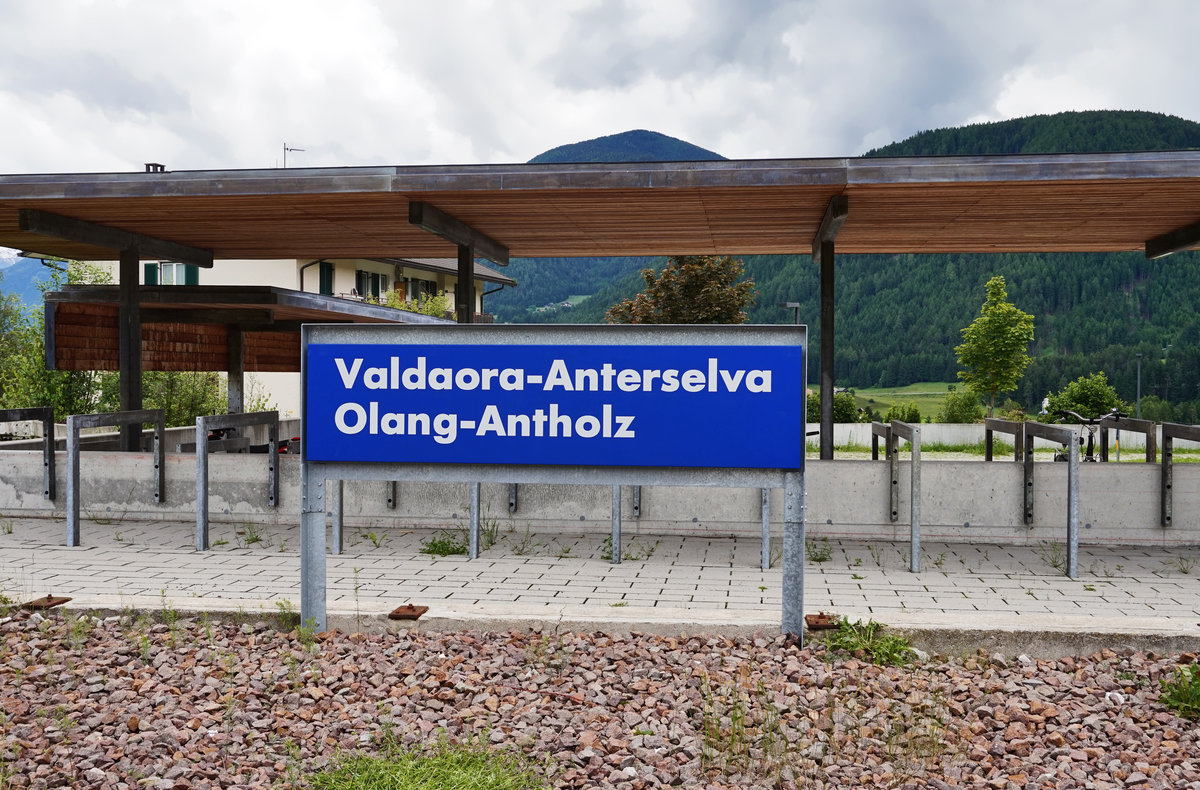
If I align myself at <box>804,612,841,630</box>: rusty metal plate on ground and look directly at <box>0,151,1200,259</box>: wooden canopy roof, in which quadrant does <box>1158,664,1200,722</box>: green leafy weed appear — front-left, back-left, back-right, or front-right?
back-right

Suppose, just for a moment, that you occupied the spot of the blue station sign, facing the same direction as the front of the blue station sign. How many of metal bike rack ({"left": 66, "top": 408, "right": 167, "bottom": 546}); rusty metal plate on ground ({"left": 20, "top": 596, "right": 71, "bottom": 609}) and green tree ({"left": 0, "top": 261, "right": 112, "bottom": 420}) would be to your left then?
0

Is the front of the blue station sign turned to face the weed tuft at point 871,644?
no

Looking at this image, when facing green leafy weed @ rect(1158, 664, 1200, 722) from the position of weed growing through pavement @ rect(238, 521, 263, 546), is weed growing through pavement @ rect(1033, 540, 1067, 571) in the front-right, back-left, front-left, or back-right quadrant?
front-left

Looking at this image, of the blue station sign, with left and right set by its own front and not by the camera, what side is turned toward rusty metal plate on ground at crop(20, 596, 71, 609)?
right

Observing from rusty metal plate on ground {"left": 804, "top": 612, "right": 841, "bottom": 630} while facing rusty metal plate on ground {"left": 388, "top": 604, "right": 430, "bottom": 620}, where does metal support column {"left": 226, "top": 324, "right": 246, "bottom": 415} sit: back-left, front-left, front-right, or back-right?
front-right

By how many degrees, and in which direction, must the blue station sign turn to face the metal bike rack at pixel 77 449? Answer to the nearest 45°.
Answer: approximately 135° to its right

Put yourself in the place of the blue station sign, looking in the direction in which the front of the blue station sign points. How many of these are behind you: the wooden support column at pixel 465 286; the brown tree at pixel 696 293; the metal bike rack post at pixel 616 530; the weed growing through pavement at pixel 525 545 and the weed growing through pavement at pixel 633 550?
5

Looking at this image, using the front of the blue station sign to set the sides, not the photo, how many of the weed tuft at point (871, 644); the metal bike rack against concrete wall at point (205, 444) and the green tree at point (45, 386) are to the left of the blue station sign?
1

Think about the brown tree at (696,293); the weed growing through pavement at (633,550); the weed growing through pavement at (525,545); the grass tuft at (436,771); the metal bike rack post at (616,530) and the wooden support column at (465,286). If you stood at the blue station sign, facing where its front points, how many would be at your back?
5

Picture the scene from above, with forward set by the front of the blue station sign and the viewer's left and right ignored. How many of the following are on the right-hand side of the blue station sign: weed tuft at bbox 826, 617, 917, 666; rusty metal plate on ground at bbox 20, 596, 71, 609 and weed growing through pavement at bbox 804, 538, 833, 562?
1

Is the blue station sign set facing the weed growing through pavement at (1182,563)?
no

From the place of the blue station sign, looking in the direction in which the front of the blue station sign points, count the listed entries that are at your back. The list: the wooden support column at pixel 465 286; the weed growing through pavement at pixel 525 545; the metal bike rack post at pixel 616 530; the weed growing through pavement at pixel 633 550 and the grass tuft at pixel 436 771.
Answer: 4

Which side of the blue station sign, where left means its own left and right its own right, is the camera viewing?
front

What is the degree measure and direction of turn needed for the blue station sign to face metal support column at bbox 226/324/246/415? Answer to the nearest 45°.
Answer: approximately 135° to its right

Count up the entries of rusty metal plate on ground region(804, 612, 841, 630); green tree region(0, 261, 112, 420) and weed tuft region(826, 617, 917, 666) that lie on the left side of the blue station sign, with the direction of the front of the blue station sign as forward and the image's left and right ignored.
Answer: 2

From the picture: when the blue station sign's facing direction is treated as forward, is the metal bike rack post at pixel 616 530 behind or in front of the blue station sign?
behind

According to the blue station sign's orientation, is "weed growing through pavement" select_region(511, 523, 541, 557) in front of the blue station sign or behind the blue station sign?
behind

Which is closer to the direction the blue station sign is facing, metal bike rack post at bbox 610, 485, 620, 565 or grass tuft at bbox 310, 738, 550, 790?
the grass tuft

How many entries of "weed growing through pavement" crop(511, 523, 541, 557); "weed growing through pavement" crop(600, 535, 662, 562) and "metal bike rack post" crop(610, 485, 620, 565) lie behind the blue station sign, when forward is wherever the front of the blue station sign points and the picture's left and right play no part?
3
